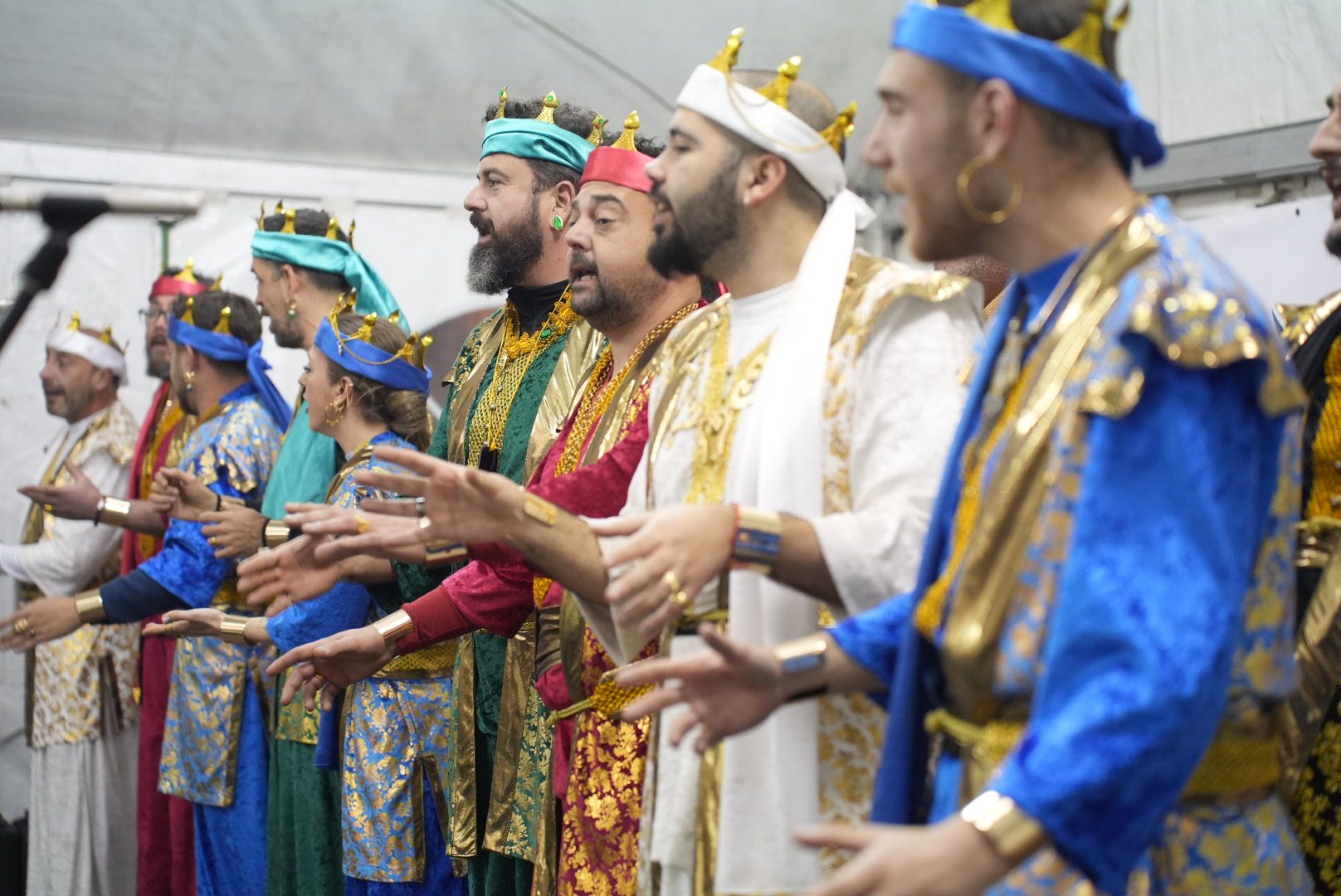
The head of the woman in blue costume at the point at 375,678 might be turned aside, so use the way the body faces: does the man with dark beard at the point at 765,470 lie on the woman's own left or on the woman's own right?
on the woman's own left

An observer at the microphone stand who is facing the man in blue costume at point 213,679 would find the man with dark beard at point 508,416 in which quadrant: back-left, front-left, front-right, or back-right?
front-right

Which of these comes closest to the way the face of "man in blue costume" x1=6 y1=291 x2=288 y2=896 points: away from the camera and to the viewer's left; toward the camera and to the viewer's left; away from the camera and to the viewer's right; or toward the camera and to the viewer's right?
away from the camera and to the viewer's left

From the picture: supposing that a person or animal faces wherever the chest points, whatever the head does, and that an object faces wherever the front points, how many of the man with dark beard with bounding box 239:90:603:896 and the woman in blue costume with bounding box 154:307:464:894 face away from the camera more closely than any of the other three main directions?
0

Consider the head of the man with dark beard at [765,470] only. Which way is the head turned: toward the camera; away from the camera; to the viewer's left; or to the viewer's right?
to the viewer's left

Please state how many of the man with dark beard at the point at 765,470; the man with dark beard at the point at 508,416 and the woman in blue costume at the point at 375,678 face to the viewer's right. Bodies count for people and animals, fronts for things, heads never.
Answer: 0

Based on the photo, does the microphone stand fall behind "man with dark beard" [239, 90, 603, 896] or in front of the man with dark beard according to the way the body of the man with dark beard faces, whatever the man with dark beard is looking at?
in front

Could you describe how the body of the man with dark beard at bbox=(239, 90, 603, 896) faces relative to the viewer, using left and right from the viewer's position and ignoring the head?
facing the viewer and to the left of the viewer

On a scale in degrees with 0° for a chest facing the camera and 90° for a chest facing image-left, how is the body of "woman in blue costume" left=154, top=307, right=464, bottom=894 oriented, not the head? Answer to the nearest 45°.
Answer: approximately 90°

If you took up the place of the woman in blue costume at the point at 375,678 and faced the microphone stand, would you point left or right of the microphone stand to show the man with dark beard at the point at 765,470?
left
